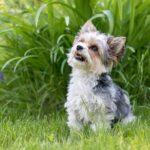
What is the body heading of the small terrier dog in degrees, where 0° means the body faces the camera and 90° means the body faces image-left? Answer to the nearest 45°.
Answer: approximately 45°
